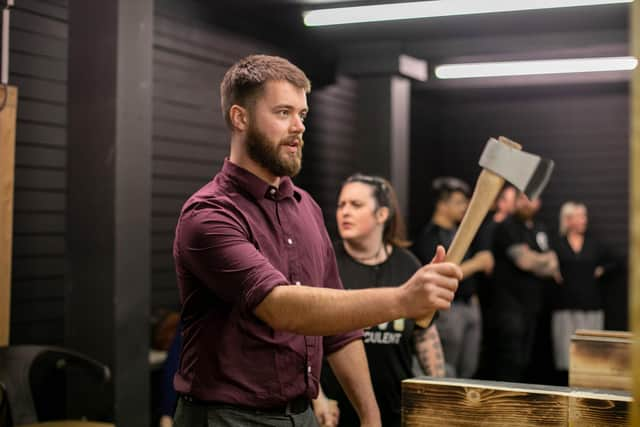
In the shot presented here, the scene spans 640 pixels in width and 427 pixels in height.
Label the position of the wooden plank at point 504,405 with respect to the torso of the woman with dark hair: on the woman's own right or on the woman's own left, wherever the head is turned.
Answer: on the woman's own left

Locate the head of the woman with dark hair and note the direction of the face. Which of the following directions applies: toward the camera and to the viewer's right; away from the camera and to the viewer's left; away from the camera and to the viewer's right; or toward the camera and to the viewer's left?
toward the camera and to the viewer's left

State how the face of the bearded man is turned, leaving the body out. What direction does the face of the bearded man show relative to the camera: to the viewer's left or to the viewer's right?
to the viewer's right

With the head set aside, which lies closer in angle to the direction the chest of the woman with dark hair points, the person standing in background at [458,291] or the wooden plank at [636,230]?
the wooden plank

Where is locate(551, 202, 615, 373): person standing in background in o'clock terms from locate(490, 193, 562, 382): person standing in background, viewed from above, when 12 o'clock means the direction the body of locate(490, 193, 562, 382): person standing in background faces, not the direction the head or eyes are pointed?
locate(551, 202, 615, 373): person standing in background is roughly at 9 o'clock from locate(490, 193, 562, 382): person standing in background.

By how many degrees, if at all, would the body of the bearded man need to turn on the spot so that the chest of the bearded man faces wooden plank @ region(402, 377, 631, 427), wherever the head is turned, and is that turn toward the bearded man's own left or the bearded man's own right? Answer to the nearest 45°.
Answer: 0° — they already face it

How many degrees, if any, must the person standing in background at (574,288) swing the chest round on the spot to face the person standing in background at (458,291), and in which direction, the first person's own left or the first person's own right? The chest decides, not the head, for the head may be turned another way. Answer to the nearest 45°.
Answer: approximately 45° to the first person's own right
